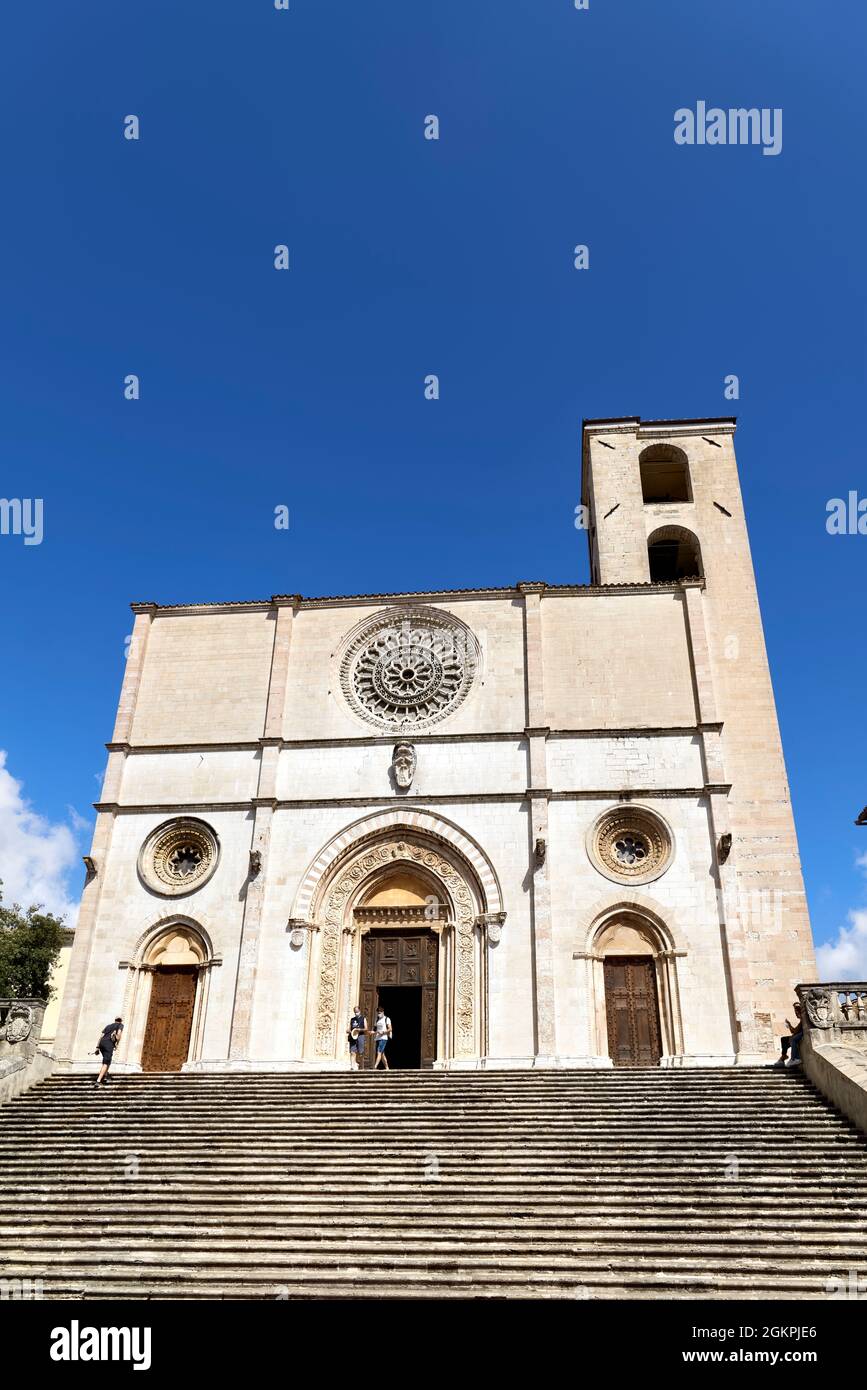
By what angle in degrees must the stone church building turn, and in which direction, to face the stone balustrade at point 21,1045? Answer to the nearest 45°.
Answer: approximately 90° to its right

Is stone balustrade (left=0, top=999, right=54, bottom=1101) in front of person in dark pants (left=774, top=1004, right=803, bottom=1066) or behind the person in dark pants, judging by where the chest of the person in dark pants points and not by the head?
in front

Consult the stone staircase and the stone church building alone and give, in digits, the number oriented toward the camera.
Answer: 2

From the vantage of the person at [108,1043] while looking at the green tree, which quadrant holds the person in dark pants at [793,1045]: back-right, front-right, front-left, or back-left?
back-right

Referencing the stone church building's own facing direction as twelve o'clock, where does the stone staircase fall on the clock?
The stone staircase is roughly at 12 o'clock from the stone church building.

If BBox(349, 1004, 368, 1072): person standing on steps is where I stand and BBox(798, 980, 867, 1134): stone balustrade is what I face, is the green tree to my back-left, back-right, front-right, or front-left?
back-left

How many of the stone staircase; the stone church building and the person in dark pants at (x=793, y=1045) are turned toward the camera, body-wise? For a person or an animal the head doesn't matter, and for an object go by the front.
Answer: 2

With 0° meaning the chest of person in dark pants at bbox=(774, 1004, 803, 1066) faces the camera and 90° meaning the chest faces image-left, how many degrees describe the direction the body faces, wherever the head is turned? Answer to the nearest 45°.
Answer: approximately 90°

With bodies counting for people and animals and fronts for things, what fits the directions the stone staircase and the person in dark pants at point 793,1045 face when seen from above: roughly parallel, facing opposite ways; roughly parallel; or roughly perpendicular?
roughly perpendicular
